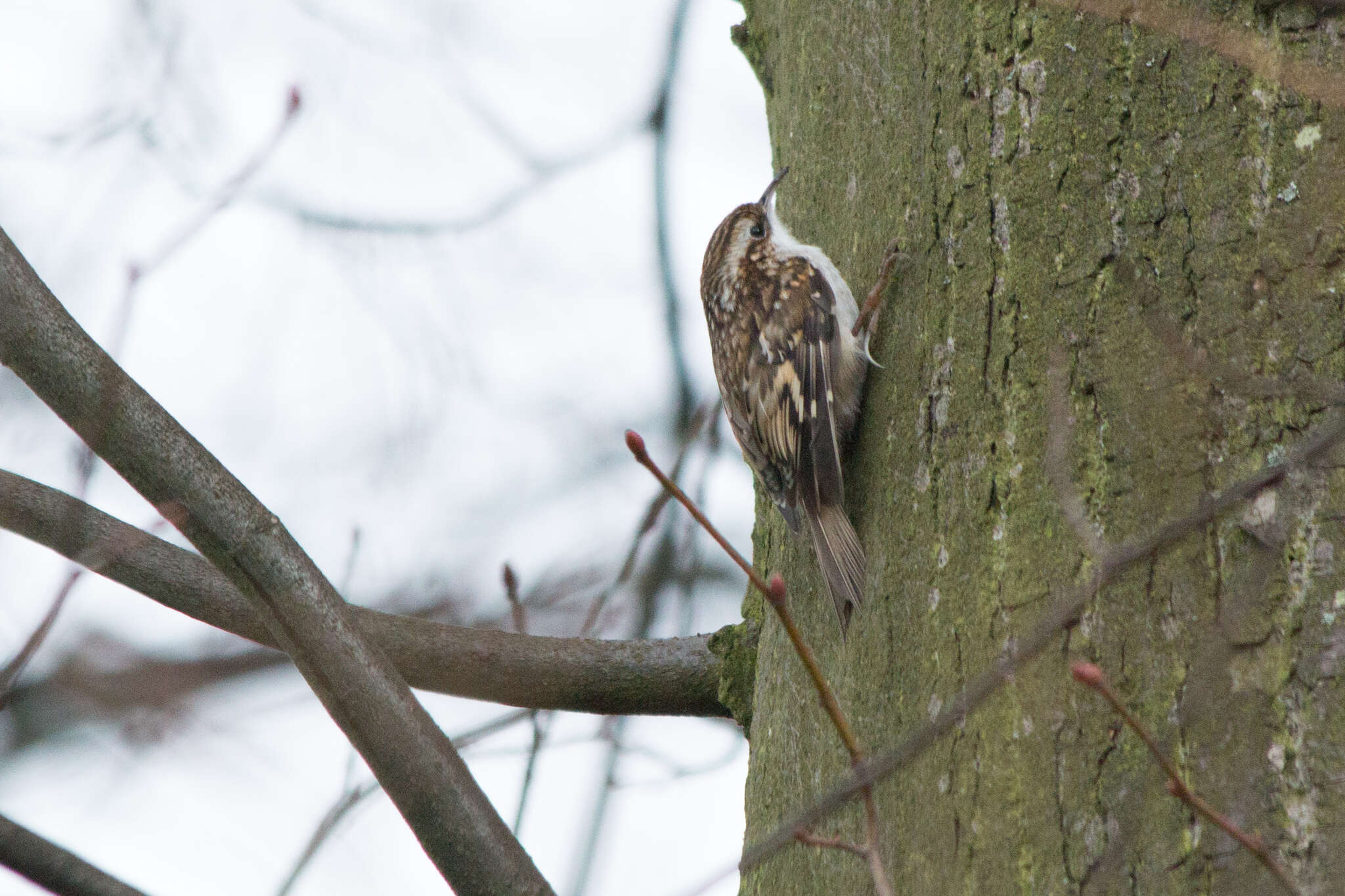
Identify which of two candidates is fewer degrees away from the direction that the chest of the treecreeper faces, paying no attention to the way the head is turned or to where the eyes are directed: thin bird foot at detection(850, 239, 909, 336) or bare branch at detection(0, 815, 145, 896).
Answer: the thin bird foot

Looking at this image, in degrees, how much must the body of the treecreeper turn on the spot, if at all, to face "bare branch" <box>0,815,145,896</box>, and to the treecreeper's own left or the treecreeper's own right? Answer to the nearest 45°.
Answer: approximately 135° to the treecreeper's own right

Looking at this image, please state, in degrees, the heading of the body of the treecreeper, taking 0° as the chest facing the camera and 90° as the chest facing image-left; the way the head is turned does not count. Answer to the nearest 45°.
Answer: approximately 270°

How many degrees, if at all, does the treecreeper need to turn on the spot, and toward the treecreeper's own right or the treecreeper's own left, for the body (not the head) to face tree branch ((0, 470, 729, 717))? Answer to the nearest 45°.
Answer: approximately 180°
